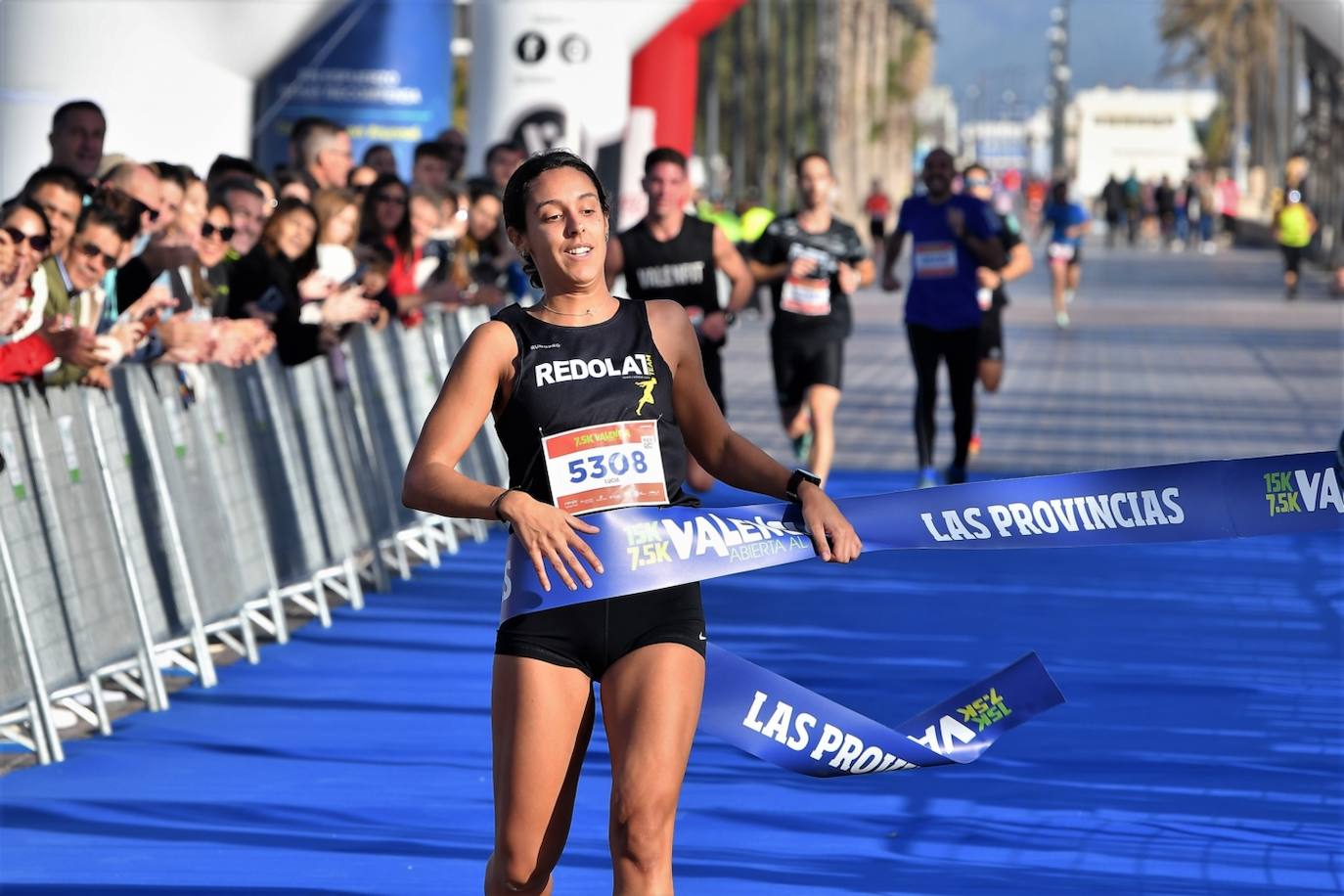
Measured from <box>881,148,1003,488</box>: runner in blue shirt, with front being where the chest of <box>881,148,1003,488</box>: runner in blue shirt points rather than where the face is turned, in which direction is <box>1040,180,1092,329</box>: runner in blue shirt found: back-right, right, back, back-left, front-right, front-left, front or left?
back

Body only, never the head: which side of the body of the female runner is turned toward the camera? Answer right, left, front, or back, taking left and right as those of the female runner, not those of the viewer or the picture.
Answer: front

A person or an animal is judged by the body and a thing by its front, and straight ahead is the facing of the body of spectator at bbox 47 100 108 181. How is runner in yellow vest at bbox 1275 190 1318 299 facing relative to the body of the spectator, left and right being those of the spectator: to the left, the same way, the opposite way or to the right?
to the right

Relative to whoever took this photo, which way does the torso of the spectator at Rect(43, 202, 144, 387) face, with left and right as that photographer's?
facing the viewer and to the right of the viewer

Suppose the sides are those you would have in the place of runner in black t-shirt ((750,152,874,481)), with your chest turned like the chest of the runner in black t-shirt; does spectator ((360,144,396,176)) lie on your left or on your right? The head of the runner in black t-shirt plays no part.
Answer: on your right

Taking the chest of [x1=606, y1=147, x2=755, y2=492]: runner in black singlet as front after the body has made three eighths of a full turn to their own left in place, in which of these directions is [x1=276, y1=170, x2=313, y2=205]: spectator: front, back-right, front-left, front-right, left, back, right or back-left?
back-left

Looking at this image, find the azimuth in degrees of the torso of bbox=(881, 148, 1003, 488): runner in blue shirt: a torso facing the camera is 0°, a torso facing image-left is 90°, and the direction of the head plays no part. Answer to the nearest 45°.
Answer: approximately 0°

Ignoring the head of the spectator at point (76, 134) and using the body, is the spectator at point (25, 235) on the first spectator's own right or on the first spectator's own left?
on the first spectator's own right

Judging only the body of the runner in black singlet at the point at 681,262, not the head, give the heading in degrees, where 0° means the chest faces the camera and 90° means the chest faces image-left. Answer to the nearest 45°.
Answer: approximately 0°

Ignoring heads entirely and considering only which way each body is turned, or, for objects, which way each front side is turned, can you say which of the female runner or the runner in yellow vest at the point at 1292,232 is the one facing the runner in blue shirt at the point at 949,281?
the runner in yellow vest

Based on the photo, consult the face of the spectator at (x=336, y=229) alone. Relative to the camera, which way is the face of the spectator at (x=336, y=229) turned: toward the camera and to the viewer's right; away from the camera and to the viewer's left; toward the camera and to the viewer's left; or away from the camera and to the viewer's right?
toward the camera and to the viewer's right
